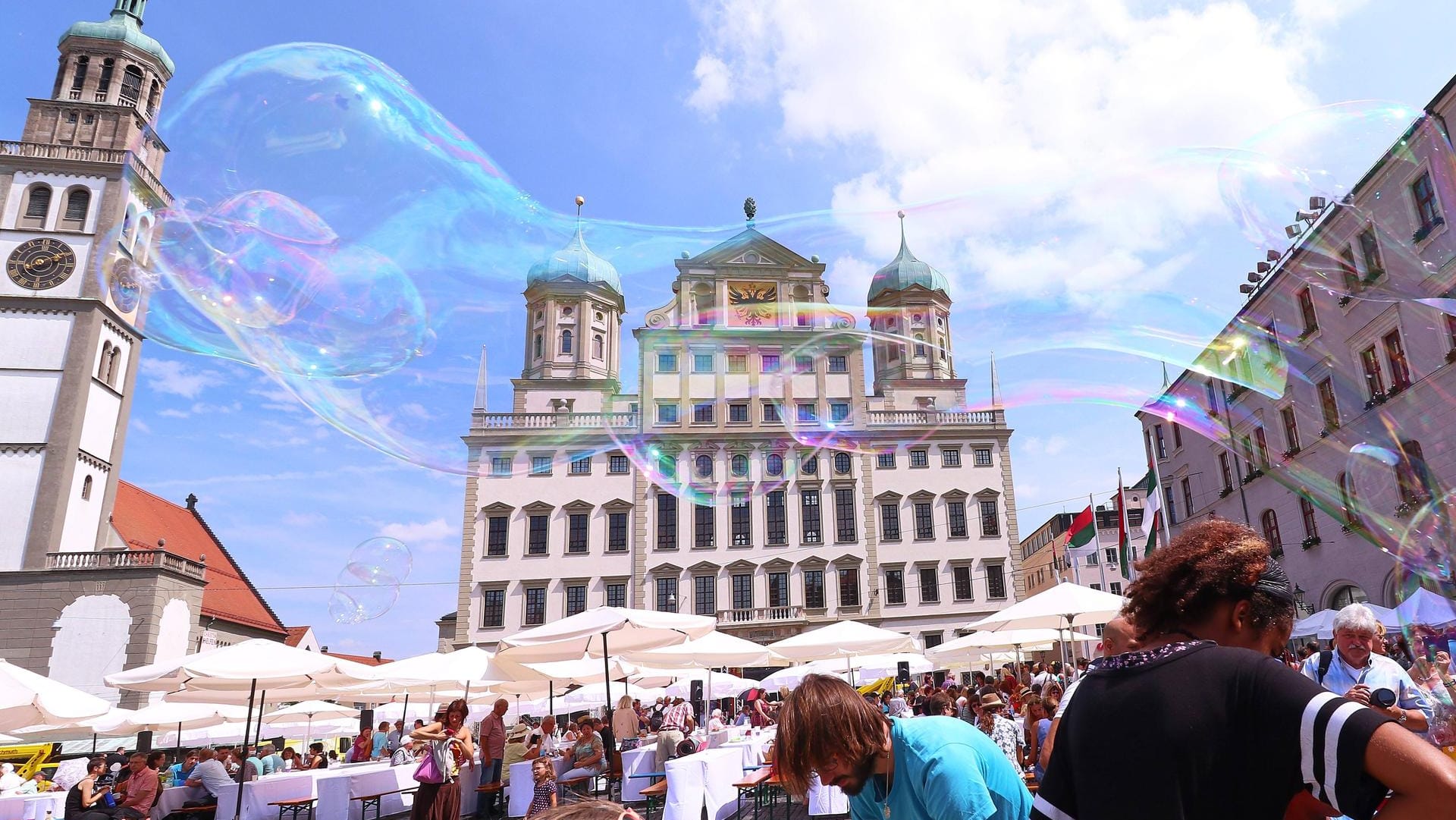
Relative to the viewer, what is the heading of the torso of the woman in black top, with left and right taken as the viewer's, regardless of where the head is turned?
facing away from the viewer and to the right of the viewer

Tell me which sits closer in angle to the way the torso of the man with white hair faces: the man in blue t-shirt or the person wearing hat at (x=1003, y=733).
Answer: the man in blue t-shirt

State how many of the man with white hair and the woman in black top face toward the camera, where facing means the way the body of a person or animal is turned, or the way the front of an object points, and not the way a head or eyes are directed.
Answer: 1

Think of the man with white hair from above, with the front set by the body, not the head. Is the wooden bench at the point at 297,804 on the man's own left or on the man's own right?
on the man's own right

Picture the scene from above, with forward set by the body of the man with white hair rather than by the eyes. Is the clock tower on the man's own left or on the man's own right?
on the man's own right

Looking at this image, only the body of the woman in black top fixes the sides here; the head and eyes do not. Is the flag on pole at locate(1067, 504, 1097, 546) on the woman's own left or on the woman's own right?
on the woman's own left

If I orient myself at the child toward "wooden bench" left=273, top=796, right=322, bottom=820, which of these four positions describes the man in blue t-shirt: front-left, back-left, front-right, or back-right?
back-left

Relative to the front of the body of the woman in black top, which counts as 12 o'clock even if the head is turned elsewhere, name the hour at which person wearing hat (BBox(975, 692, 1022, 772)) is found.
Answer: The person wearing hat is roughly at 10 o'clock from the woman in black top.
